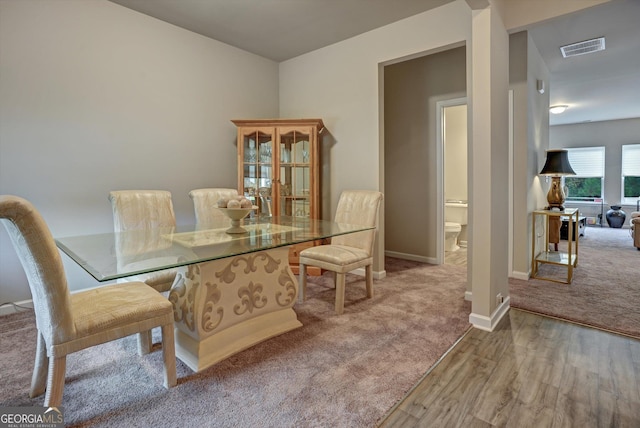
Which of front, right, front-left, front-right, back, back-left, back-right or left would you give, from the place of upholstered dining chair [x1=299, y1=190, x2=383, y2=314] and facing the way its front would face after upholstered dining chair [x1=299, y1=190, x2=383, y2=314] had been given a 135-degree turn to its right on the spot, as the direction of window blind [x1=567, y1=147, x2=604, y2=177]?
front-right

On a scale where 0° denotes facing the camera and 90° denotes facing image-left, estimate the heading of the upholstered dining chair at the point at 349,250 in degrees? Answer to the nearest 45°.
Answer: approximately 45°

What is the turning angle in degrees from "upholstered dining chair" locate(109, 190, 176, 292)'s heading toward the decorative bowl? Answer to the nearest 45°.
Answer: approximately 45° to its left

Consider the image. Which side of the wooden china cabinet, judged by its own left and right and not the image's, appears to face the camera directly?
front

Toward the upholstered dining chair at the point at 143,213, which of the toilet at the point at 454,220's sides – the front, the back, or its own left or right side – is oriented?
front

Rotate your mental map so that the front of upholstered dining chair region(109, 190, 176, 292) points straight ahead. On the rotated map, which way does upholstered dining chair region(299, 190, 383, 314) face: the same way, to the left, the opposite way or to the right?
to the right

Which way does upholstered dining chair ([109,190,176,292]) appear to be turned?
toward the camera

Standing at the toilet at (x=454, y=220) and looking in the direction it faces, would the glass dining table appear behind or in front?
in front

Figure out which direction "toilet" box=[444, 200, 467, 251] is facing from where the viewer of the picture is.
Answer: facing the viewer and to the left of the viewer

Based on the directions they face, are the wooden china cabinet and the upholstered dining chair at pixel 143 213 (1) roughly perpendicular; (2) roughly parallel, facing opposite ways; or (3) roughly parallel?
roughly parallel

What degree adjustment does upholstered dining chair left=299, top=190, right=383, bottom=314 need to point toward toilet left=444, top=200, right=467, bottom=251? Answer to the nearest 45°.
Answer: approximately 180°

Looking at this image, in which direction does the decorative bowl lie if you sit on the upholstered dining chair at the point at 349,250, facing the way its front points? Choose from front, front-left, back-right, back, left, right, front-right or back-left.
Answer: front

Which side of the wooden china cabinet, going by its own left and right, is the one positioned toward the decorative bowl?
front

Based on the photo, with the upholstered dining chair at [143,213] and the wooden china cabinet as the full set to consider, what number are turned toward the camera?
2
